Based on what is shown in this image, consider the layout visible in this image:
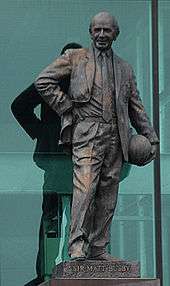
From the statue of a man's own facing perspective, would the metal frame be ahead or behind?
behind

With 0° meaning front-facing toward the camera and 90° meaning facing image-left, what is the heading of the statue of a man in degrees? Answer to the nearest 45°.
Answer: approximately 0°
